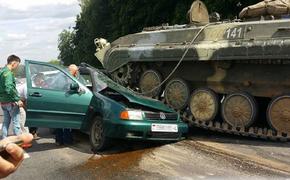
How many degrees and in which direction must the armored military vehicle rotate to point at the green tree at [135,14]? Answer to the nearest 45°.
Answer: approximately 45° to its right

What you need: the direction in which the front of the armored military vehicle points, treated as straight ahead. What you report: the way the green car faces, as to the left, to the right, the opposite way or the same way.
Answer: the opposite way

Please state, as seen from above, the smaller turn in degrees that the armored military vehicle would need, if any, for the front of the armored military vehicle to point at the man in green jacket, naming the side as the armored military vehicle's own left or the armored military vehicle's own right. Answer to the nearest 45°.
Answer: approximately 90° to the armored military vehicle's own left

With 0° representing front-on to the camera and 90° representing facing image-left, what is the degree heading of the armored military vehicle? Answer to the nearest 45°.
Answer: approximately 135°

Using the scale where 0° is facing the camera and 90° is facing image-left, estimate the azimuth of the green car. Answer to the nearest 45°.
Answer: approximately 315°

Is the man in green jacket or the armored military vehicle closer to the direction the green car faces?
the armored military vehicle

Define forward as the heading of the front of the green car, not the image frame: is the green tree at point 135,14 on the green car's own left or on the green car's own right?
on the green car's own left
